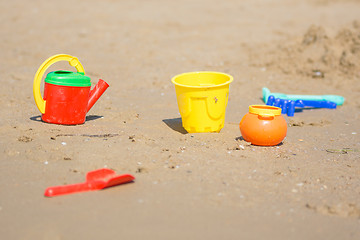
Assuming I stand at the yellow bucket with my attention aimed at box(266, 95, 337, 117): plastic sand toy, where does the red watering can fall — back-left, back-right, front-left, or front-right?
back-left

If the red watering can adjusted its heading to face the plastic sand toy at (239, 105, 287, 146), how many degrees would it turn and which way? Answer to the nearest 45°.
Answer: approximately 45° to its right

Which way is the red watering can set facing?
to the viewer's right

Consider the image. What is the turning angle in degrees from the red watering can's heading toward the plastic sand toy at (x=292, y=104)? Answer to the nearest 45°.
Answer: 0° — it already faces it

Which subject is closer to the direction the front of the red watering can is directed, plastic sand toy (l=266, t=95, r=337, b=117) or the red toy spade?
the plastic sand toy

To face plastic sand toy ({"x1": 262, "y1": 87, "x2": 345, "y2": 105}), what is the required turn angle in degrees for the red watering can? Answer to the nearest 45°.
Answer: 0° — it already faces it

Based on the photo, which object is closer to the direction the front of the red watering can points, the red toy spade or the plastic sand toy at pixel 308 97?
the plastic sand toy

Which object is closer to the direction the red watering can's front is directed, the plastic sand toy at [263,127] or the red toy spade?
the plastic sand toy

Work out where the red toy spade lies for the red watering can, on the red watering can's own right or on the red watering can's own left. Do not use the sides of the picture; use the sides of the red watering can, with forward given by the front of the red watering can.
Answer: on the red watering can's own right
